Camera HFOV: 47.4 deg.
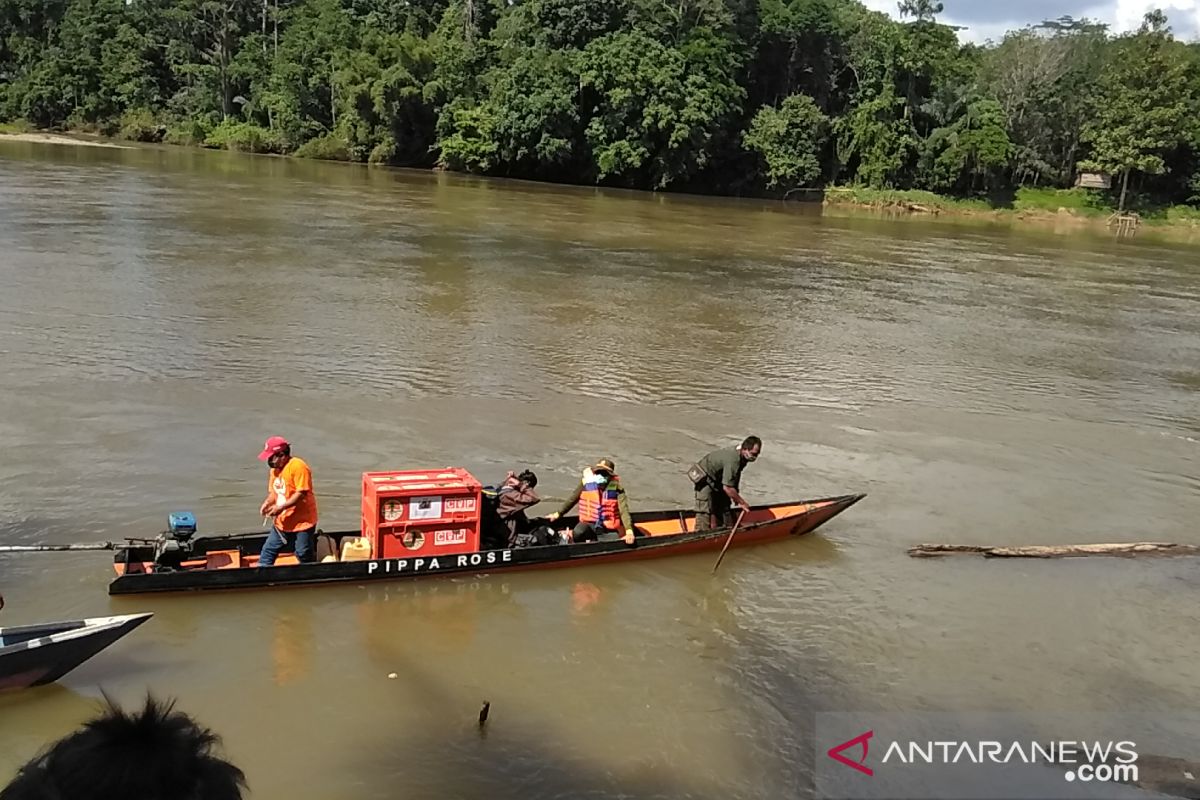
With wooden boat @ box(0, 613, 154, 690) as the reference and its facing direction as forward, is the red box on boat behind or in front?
in front

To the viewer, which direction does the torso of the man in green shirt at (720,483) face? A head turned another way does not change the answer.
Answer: to the viewer's right

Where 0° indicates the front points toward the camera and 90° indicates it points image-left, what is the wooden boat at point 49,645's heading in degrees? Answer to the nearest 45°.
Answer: approximately 270°

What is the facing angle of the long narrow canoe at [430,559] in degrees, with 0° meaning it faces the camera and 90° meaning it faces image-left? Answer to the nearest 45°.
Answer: approximately 270°

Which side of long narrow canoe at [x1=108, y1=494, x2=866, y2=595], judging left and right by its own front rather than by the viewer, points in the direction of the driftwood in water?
front

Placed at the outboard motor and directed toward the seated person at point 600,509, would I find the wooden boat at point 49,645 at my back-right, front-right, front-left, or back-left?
back-right

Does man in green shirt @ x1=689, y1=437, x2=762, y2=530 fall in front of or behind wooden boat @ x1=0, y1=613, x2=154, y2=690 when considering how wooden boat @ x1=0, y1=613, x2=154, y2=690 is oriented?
in front
